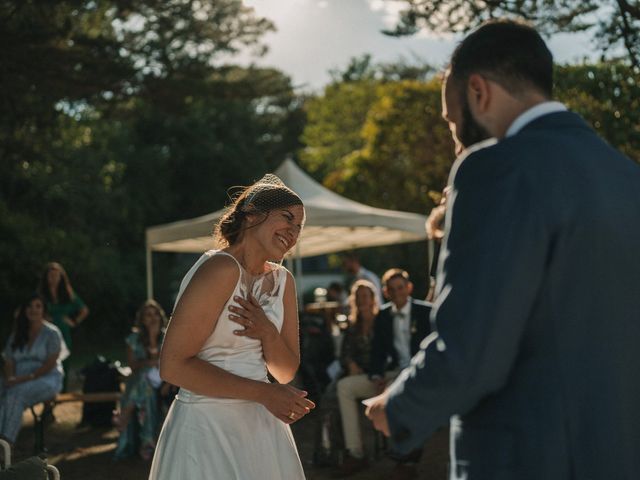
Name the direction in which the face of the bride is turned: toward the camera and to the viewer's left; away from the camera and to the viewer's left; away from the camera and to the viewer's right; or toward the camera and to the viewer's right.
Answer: toward the camera and to the viewer's right

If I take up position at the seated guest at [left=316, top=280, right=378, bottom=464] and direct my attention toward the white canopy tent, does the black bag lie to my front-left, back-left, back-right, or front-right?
front-left

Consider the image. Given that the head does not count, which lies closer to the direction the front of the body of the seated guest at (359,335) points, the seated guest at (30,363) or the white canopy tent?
the seated guest

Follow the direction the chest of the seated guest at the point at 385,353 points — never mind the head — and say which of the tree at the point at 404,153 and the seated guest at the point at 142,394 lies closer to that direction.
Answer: the seated guest

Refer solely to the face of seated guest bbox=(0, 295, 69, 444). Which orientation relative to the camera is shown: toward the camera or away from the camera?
toward the camera

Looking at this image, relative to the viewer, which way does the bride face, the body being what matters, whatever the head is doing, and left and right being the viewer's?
facing the viewer and to the right of the viewer

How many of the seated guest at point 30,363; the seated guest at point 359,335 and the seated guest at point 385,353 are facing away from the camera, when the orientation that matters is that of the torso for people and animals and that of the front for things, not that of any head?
0

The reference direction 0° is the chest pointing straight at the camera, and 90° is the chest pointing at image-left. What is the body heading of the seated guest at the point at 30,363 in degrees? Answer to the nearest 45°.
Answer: approximately 45°

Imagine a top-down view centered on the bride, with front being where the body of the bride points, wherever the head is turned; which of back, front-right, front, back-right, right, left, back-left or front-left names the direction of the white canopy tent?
back-left

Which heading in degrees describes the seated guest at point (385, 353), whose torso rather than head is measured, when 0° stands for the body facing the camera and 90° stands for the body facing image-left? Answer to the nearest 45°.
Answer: approximately 45°

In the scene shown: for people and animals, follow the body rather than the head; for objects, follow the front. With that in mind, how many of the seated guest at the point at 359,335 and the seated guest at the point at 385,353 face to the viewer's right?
0

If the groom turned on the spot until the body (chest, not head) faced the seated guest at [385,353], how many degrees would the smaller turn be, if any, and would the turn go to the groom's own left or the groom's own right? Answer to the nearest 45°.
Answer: approximately 45° to the groom's own right

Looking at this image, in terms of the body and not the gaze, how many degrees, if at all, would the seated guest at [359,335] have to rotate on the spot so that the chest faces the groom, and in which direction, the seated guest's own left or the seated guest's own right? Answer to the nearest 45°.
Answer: approximately 45° to the seated guest's own left

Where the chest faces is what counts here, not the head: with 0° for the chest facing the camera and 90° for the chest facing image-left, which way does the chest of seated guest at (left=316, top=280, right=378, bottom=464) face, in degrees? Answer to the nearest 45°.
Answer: approximately 45°

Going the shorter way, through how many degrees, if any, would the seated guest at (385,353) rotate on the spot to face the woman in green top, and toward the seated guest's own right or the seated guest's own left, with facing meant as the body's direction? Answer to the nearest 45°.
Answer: approximately 90° to the seated guest's own right
